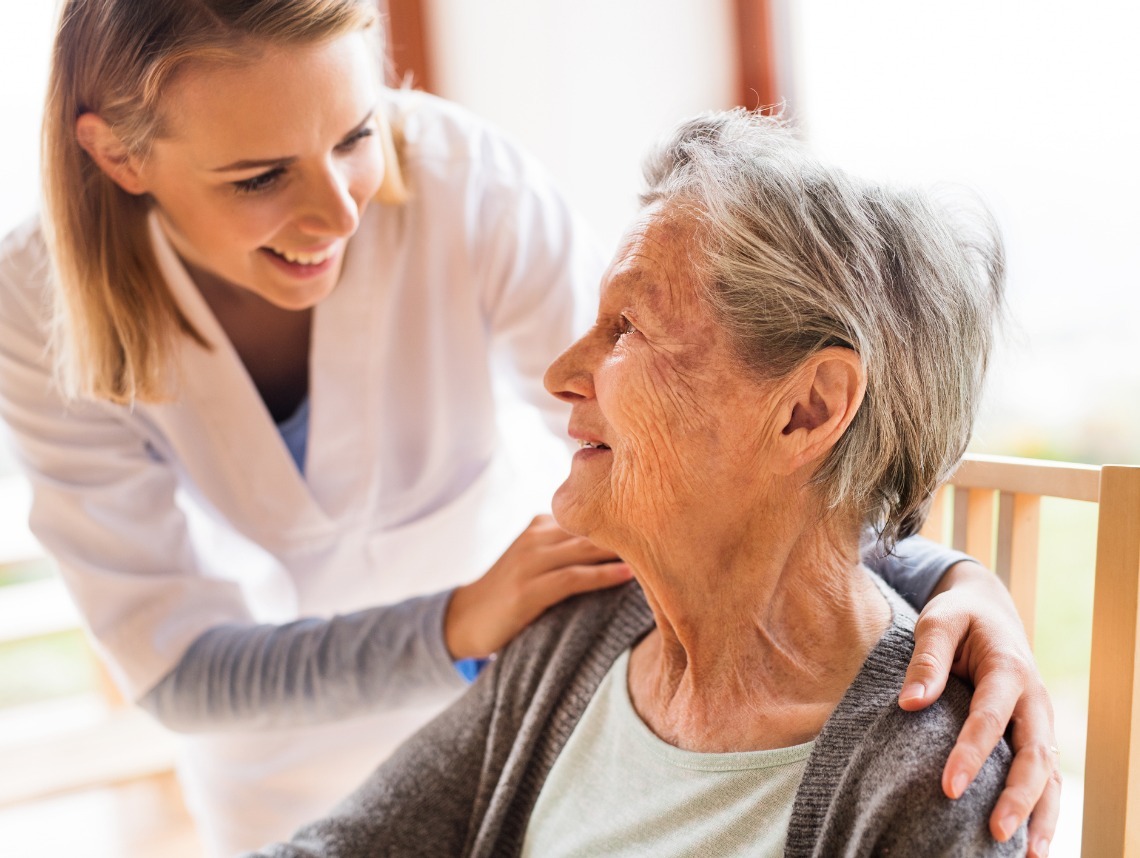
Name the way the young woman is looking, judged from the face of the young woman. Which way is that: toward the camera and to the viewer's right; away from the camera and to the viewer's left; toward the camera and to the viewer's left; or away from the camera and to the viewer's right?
toward the camera and to the viewer's right

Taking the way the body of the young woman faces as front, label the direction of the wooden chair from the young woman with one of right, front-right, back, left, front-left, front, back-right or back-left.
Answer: front

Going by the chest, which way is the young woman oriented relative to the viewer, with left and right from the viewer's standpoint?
facing the viewer and to the right of the viewer

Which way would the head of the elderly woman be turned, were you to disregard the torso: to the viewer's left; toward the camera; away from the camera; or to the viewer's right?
to the viewer's left

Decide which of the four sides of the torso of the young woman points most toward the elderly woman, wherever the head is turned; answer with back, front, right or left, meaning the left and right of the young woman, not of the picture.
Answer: front
